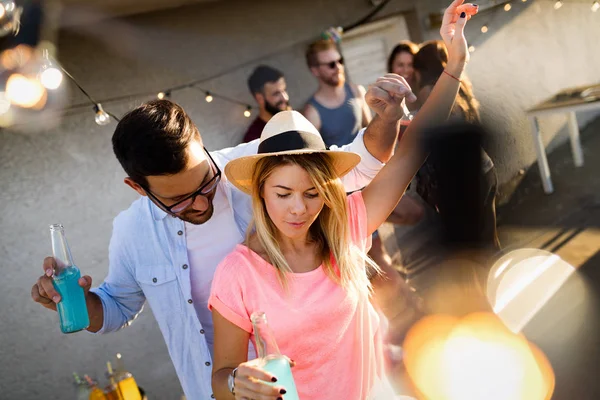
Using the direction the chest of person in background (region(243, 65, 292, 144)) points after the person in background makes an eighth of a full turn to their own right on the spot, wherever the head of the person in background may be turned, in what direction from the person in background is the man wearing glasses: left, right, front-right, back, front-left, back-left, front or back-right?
front

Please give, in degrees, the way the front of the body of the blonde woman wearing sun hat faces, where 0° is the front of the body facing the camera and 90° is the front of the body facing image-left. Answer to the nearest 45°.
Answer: approximately 0°

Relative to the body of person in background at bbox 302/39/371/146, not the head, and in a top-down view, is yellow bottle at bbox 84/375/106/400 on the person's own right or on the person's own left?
on the person's own right

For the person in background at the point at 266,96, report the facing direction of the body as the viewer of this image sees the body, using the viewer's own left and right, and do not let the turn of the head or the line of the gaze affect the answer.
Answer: facing the viewer and to the right of the viewer

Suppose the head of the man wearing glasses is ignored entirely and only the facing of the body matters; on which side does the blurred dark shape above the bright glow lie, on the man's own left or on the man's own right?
on the man's own left

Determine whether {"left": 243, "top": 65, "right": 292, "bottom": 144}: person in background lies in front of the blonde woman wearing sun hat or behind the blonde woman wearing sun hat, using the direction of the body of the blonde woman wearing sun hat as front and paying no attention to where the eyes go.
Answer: behind

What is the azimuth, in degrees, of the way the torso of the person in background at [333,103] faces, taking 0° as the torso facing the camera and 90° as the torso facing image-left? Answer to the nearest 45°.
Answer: approximately 315°

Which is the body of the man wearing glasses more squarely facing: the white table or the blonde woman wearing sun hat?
the blonde woman wearing sun hat

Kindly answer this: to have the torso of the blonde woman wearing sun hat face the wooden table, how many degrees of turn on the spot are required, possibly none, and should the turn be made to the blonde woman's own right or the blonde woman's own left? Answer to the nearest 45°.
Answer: approximately 135° to the blonde woman's own left

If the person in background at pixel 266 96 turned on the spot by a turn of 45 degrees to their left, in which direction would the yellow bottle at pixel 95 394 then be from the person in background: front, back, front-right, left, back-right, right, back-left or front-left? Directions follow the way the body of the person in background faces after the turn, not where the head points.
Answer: back-right
